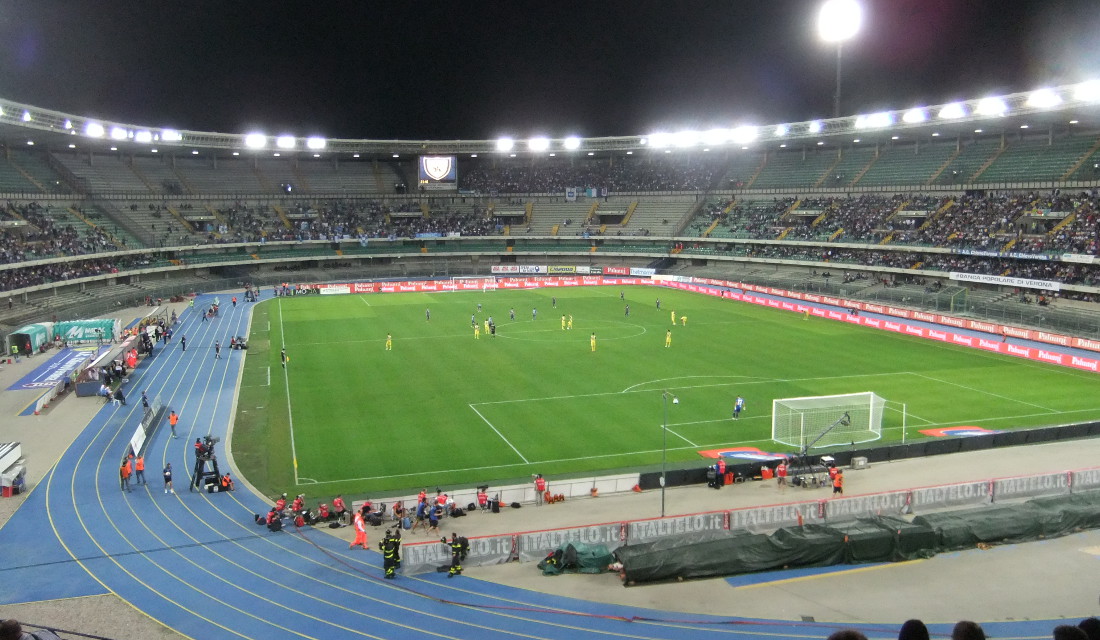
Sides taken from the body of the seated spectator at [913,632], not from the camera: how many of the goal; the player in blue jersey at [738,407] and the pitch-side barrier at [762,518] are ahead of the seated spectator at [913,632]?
3

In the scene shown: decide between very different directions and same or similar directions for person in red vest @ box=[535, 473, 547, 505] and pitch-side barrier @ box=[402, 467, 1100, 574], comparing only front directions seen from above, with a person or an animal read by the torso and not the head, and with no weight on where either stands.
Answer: very different directions

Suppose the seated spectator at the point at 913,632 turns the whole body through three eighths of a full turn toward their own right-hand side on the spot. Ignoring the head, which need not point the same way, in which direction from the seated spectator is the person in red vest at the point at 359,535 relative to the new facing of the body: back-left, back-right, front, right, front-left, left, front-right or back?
back

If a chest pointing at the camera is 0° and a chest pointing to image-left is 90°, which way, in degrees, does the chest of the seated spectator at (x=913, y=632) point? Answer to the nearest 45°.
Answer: approximately 180°

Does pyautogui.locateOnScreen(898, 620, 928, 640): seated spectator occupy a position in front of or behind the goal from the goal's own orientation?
behind

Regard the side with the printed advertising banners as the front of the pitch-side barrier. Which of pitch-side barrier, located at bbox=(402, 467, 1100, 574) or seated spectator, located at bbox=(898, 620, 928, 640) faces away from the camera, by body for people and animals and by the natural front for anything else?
the seated spectator

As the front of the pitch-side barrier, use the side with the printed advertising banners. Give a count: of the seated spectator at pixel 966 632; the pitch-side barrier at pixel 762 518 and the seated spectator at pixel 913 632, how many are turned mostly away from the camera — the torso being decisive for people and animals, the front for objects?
2

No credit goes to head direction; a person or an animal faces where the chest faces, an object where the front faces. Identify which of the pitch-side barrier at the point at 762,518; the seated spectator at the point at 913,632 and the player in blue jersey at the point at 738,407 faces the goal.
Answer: the seated spectator

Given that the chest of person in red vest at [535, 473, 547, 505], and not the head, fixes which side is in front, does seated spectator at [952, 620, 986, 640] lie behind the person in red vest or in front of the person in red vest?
behind

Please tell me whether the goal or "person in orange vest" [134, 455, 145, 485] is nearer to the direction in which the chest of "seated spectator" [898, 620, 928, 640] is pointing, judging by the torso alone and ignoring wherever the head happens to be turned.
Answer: the goal

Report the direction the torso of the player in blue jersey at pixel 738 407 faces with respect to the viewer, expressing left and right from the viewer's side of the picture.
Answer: facing away from the viewer and to the left of the viewer

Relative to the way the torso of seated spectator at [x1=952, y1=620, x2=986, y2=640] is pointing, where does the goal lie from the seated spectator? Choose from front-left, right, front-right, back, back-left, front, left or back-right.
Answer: front

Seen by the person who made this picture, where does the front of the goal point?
facing away from the viewer and to the left of the viewer

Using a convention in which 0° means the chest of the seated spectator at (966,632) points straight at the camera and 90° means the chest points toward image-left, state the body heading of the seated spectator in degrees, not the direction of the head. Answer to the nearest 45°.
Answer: approximately 180°

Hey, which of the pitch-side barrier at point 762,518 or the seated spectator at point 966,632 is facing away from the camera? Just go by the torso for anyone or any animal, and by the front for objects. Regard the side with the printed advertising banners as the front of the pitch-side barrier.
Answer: the seated spectator

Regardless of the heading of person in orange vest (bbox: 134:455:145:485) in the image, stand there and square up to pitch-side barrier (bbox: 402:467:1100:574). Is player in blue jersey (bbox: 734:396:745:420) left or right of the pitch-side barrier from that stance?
left

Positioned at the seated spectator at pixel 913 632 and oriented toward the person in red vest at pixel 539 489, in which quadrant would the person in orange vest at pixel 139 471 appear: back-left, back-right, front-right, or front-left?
front-left

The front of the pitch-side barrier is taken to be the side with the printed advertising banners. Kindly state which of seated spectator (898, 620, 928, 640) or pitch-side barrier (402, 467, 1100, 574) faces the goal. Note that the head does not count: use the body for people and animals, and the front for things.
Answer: the seated spectator

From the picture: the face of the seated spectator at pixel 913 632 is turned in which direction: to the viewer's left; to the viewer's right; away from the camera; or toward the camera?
away from the camera
